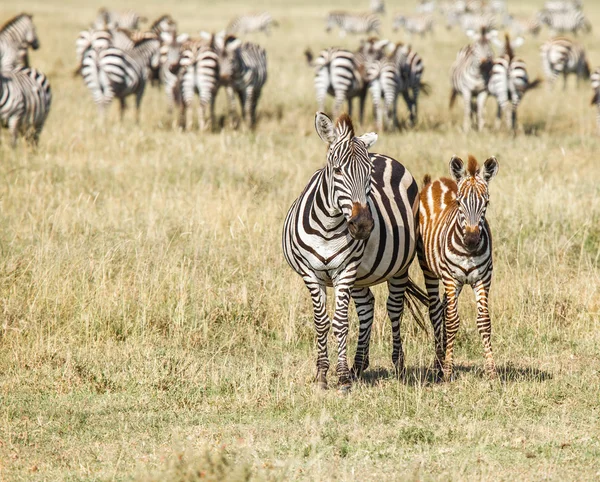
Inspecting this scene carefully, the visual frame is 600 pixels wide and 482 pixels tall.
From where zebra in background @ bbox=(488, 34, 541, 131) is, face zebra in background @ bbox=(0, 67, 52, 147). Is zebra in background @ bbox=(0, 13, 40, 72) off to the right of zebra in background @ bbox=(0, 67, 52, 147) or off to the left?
right

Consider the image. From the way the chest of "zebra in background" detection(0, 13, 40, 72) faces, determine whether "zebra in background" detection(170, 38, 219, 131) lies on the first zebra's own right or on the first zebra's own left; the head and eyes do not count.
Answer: on the first zebra's own right
